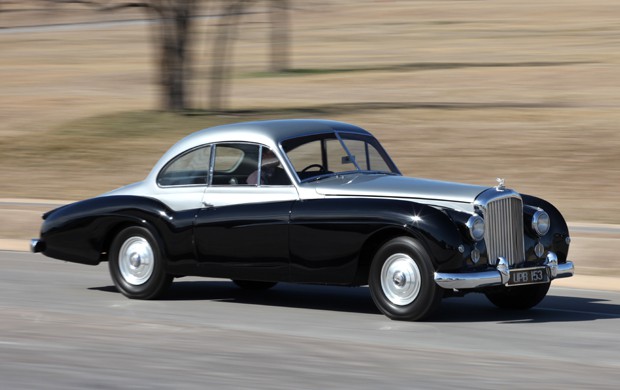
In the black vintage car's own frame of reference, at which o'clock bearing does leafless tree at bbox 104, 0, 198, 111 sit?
The leafless tree is roughly at 7 o'clock from the black vintage car.

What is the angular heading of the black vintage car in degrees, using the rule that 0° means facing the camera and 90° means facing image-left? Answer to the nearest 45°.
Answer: approximately 315°
